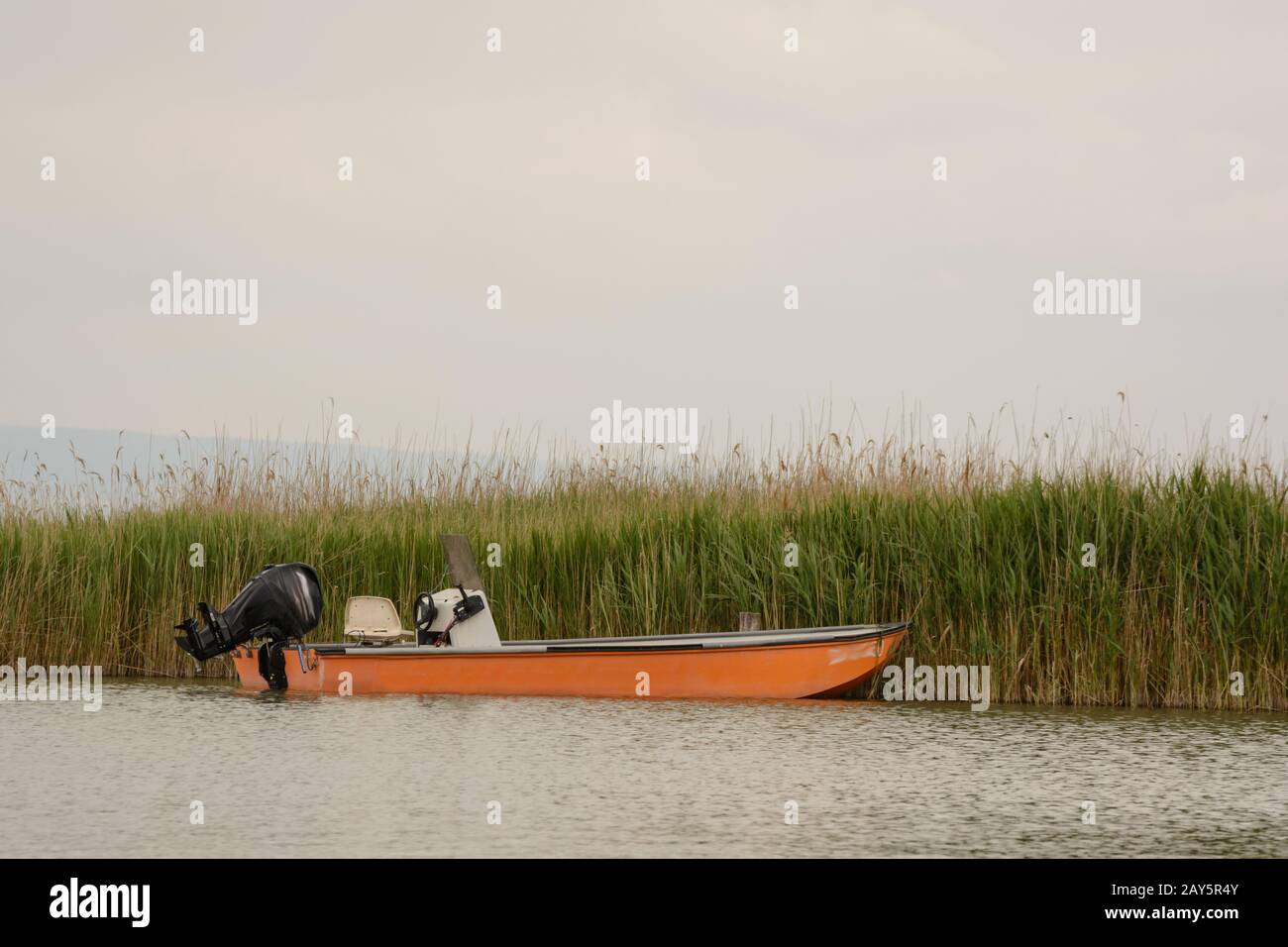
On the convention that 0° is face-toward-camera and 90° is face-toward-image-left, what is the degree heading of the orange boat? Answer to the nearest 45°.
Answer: approximately 270°
